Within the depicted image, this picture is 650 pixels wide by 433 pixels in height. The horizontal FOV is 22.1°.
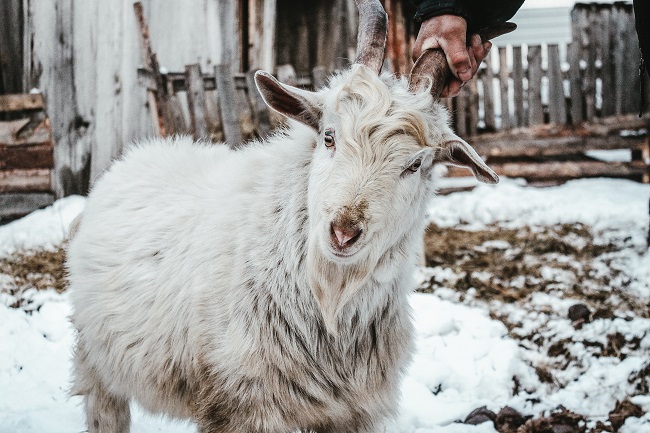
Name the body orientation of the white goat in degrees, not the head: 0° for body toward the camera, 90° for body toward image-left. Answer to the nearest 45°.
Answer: approximately 315°

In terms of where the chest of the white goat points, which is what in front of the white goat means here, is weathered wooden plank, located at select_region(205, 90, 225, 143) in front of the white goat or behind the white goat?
behind

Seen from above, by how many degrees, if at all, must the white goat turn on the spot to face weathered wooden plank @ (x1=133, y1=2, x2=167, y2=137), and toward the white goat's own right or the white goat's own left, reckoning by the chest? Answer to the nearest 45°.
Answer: approximately 135° to the white goat's own left

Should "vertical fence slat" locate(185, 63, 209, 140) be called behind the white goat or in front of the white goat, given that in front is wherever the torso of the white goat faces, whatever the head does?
behind

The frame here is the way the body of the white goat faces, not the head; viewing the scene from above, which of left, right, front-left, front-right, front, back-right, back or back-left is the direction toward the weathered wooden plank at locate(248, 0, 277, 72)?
back-left

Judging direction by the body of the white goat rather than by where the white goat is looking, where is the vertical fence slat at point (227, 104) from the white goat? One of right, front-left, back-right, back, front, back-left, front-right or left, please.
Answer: back-left
